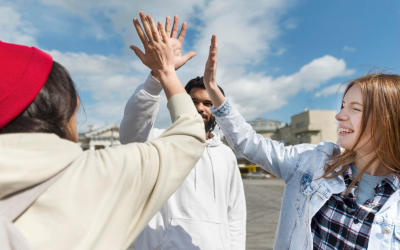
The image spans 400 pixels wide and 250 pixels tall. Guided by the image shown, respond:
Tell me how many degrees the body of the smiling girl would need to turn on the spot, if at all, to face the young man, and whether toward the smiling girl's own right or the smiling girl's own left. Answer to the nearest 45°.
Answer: approximately 45° to the smiling girl's own right

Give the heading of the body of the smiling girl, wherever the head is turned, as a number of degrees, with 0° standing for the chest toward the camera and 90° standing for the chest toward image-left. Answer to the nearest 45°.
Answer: approximately 45°

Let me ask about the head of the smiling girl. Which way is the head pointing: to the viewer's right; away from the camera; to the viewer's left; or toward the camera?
to the viewer's left
